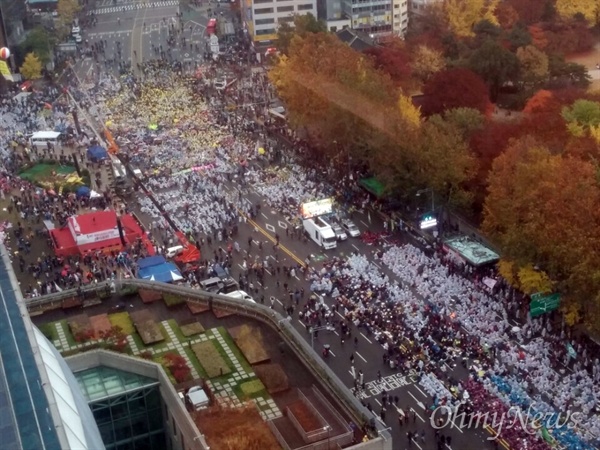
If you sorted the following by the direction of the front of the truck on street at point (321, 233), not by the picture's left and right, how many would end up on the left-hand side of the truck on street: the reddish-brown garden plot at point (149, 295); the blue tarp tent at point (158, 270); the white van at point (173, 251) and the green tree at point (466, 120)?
1

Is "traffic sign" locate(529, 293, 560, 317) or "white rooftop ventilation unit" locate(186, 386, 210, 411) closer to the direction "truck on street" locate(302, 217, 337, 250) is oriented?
the traffic sign

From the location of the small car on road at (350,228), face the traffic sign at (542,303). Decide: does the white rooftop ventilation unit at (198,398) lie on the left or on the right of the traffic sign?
right

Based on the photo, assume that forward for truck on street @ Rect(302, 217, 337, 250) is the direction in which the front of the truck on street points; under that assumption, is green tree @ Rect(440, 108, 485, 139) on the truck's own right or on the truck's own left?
on the truck's own left

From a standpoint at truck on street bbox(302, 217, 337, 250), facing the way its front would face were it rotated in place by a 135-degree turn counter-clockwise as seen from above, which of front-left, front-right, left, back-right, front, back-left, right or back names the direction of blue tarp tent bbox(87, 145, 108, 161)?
front-left

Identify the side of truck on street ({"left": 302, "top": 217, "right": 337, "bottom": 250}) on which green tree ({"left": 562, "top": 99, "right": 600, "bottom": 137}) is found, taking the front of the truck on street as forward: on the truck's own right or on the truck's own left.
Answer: on the truck's own left

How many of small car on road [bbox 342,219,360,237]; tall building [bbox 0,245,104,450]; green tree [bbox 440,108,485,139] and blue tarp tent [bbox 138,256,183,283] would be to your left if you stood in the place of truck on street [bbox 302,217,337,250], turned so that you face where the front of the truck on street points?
2

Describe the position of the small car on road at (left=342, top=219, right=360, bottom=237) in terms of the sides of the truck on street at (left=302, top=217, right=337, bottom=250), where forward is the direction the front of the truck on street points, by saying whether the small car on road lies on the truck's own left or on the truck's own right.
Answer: on the truck's own left

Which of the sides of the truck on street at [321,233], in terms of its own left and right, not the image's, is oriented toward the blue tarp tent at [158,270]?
right

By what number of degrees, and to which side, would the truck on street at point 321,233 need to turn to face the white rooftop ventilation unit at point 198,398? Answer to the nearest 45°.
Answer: approximately 45° to its right

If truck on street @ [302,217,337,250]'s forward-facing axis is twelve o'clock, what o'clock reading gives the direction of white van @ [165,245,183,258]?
The white van is roughly at 4 o'clock from the truck on street.

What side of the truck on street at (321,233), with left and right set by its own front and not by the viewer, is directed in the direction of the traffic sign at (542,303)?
front

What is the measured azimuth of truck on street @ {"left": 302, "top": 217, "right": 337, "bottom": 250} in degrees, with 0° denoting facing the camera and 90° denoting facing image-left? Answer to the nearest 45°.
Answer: approximately 315°

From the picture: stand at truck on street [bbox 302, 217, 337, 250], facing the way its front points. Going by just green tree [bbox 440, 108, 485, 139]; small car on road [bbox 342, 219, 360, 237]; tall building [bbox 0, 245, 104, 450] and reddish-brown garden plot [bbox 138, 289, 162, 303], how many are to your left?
2

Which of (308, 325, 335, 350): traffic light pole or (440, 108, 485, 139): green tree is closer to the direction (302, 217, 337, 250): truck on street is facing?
the traffic light pole

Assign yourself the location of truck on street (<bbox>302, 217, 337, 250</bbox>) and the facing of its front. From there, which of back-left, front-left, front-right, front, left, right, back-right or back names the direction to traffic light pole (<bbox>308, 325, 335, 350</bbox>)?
front-right
